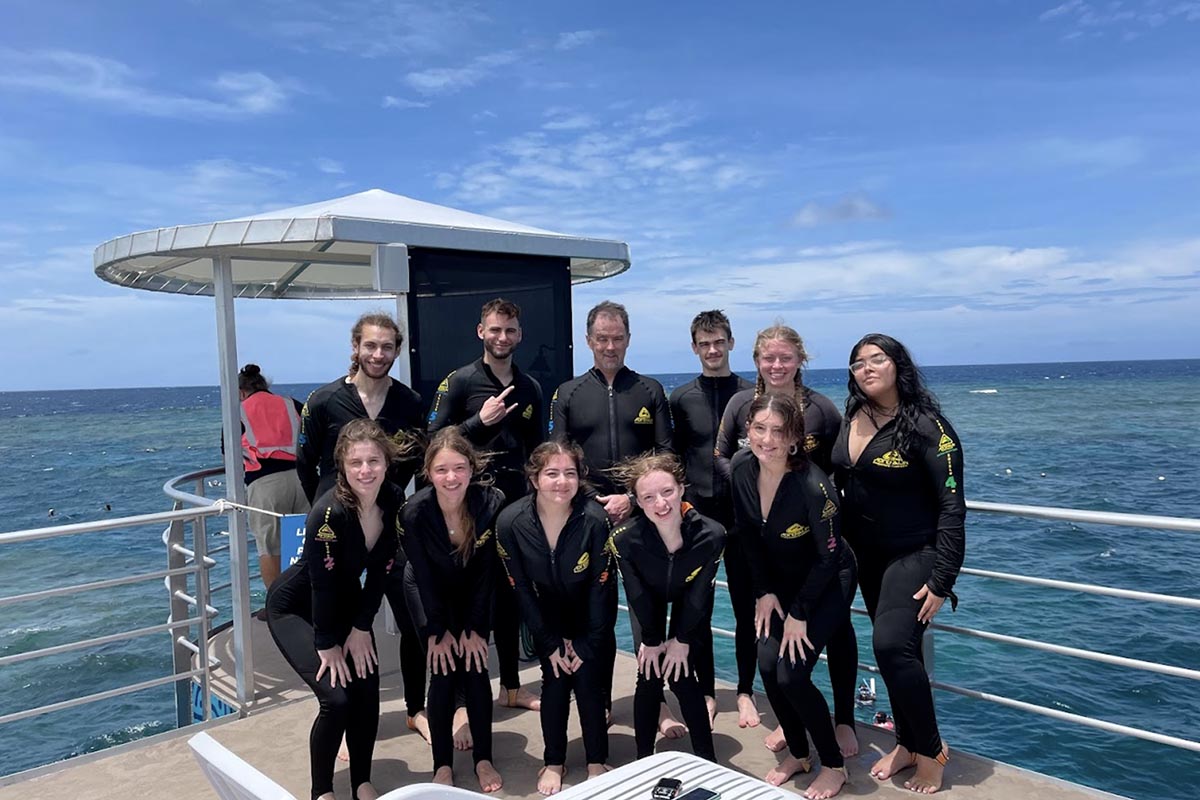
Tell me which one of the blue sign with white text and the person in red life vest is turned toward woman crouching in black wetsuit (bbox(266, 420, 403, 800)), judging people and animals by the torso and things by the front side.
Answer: the blue sign with white text

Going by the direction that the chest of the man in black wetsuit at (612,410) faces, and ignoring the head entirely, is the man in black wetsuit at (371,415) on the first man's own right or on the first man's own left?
on the first man's own right

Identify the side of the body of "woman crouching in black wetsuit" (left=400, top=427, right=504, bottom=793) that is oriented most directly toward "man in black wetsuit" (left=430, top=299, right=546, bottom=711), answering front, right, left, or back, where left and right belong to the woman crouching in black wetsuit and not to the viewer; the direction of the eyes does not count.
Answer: back

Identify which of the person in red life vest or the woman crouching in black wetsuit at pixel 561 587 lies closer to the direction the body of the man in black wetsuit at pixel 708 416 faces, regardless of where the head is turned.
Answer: the woman crouching in black wetsuit

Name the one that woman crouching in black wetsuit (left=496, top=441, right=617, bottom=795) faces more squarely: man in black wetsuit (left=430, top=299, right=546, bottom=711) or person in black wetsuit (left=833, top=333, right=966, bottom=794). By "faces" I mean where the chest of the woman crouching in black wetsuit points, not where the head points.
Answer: the person in black wetsuit

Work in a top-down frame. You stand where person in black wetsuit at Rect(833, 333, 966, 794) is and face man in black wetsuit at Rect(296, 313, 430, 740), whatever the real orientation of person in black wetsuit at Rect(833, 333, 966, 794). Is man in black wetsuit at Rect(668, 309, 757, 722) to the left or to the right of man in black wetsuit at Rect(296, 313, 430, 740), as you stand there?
right

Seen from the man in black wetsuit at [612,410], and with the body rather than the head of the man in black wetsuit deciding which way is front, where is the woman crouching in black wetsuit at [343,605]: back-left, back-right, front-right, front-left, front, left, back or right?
front-right

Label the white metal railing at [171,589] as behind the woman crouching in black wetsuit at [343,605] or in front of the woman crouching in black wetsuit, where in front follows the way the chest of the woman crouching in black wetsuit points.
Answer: behind

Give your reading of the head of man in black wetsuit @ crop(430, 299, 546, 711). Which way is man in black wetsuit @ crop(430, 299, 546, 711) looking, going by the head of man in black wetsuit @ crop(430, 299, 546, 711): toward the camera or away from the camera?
toward the camera

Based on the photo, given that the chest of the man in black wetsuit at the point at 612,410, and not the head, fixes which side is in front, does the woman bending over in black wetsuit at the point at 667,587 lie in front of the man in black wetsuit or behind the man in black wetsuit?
in front

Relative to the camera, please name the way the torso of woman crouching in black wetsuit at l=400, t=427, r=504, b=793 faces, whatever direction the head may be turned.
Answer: toward the camera

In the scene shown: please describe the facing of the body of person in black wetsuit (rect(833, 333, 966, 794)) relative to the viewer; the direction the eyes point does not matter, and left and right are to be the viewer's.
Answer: facing the viewer and to the left of the viewer

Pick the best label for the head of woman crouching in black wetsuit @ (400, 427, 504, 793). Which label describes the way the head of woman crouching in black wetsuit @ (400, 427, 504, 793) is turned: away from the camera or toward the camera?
toward the camera

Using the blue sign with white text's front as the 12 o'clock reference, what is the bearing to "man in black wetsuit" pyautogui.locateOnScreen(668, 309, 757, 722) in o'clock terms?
The man in black wetsuit is roughly at 10 o'clock from the blue sign with white text.

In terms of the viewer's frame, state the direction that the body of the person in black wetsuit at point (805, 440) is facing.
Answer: toward the camera

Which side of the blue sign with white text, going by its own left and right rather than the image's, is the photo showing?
front

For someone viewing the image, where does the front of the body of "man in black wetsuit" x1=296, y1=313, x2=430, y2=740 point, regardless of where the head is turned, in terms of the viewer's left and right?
facing the viewer
